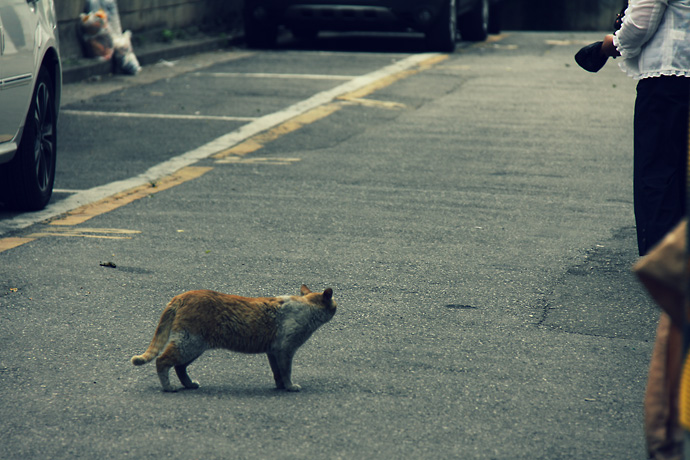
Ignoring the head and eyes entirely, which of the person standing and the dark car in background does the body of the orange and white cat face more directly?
the person standing

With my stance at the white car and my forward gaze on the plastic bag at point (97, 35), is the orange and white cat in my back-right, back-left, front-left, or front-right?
back-right

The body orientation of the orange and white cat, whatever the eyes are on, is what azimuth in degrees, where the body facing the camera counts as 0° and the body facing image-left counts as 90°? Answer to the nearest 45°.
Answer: approximately 270°

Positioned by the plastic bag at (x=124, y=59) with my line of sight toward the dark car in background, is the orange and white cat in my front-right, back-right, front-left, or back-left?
back-right

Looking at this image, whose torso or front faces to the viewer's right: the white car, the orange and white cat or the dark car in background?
the orange and white cat

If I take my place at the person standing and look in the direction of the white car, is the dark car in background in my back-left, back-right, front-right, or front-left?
front-right
